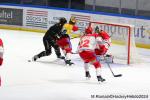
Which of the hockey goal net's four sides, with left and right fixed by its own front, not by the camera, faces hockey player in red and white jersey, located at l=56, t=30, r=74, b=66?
front

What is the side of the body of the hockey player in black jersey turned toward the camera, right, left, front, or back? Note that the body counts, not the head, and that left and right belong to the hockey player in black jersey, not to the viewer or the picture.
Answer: right

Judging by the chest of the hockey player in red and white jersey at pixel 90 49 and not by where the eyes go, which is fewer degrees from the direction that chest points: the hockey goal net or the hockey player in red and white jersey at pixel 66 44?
the hockey goal net

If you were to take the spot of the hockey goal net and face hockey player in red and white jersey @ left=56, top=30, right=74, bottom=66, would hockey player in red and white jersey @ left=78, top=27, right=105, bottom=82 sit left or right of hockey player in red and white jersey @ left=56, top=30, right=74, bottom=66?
left

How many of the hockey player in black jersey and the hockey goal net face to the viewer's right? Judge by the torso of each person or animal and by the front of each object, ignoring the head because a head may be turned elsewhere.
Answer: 1

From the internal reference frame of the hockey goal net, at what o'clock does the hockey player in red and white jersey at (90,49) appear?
The hockey player in red and white jersey is roughly at 11 o'clock from the hockey goal net.

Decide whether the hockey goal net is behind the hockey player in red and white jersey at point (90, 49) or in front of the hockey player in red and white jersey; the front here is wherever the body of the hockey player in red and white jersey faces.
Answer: in front

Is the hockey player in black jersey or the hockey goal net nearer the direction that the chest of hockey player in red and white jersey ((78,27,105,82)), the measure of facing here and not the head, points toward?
the hockey goal net

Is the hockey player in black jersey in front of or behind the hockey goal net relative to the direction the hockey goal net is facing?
in front

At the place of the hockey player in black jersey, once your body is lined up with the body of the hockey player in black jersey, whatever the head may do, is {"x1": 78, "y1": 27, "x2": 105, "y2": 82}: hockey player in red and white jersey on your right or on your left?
on your right

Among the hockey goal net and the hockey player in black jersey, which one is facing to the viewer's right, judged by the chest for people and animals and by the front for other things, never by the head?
the hockey player in black jersey

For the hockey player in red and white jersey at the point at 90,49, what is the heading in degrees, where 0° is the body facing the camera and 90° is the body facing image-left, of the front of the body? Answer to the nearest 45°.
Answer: approximately 225°
